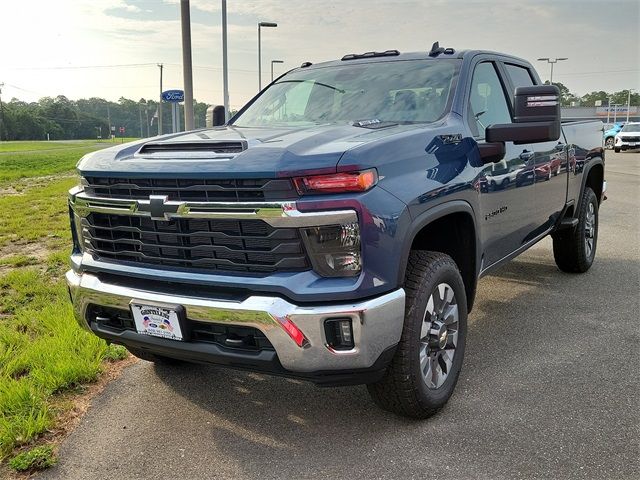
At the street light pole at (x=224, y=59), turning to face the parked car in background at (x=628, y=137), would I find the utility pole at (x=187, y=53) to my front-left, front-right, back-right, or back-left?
back-right

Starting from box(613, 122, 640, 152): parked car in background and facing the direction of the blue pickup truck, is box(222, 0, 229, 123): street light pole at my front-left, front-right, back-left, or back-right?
front-right

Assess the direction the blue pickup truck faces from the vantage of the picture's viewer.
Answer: facing the viewer and to the left of the viewer

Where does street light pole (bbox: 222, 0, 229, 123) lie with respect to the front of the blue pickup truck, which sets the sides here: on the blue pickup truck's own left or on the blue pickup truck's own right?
on the blue pickup truck's own right

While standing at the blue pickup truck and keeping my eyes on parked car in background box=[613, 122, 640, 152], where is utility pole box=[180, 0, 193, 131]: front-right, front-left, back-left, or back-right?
front-left

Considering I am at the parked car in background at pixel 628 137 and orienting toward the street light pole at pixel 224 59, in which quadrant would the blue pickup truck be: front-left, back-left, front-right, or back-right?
front-left

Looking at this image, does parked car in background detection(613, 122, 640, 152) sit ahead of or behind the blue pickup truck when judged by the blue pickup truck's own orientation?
behind

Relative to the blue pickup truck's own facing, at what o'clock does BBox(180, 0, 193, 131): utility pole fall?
The utility pole is roughly at 4 o'clock from the blue pickup truck.

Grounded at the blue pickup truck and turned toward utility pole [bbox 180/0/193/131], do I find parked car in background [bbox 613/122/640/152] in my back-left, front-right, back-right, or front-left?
front-right

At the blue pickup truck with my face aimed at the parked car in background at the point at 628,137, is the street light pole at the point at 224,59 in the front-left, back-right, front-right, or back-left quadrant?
front-left
